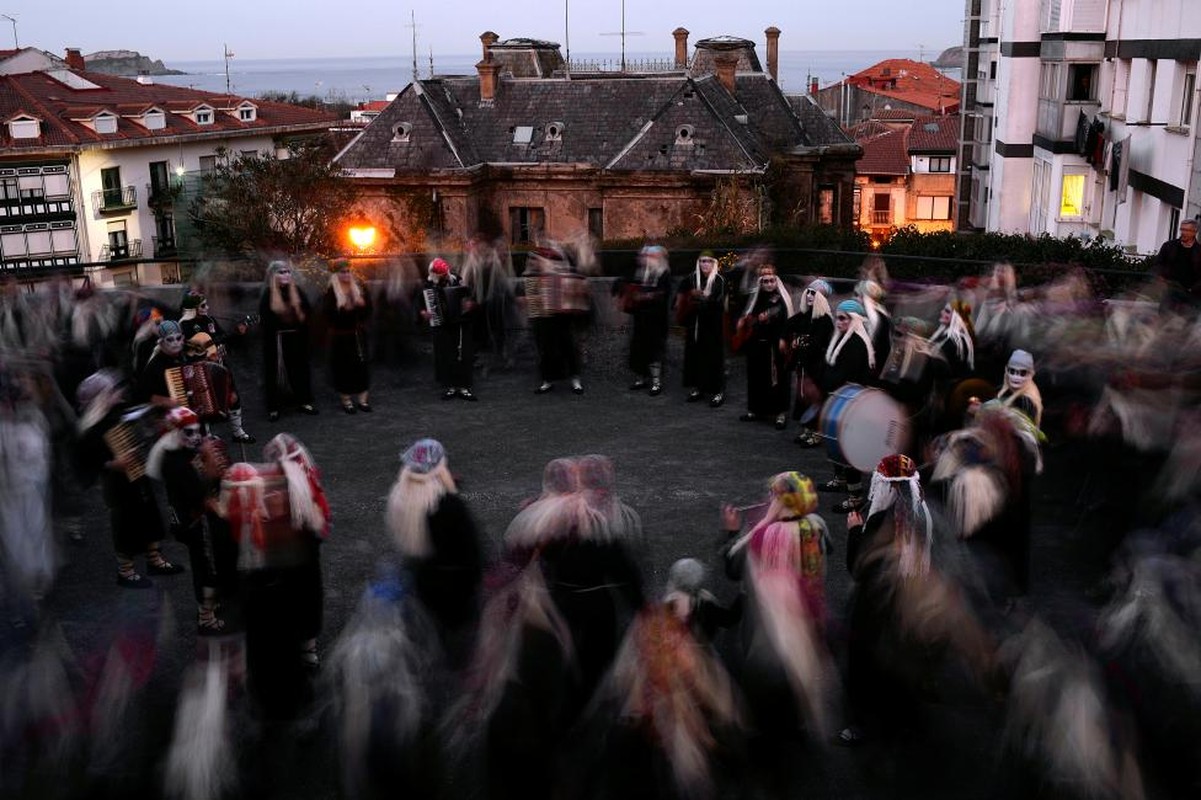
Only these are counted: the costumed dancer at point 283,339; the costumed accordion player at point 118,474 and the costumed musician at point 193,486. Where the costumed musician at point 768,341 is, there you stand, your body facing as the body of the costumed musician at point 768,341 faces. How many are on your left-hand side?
0

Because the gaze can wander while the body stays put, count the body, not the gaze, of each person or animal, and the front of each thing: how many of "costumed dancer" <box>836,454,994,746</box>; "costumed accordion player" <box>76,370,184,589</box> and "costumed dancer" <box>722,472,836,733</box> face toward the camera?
0

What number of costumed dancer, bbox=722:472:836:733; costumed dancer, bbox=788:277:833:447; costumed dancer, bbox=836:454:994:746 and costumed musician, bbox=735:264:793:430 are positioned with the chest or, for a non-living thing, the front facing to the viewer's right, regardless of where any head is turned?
0

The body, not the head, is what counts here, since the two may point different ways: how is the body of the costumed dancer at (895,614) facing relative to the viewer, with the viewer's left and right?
facing away from the viewer and to the left of the viewer

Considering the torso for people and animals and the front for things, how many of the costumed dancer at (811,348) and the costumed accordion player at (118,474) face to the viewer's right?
1

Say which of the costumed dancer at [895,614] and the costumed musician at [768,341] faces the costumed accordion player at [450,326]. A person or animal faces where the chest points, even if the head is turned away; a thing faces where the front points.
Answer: the costumed dancer at [895,614]

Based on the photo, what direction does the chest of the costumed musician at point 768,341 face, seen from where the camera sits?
toward the camera

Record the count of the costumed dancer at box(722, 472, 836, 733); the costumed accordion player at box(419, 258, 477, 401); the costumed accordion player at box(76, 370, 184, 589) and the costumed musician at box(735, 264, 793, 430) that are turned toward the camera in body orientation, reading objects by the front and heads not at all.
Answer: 2

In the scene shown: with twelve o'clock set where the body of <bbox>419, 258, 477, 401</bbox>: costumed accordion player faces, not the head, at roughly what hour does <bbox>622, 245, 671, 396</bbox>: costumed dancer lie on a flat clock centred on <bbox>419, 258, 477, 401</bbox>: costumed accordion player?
<bbox>622, 245, 671, 396</bbox>: costumed dancer is roughly at 9 o'clock from <bbox>419, 258, 477, 401</bbox>: costumed accordion player.

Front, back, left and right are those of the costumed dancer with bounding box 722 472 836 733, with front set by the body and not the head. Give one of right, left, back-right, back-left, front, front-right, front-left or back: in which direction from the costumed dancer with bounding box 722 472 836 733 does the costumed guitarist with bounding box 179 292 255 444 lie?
front

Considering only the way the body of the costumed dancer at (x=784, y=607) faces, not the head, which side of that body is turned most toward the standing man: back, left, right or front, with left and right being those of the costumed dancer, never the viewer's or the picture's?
right

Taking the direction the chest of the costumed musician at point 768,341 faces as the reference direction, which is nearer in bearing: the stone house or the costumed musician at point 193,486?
the costumed musician at point 193,486

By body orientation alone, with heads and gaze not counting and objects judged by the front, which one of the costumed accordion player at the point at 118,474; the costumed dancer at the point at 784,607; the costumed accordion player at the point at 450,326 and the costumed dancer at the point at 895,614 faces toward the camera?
the costumed accordion player at the point at 450,326

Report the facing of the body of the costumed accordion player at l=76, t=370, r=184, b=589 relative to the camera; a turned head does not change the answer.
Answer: to the viewer's right

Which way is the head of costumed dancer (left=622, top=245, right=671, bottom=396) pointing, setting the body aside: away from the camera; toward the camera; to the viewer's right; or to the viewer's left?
toward the camera

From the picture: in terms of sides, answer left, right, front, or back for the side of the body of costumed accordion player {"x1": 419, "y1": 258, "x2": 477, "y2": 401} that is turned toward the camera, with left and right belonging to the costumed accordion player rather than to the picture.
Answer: front

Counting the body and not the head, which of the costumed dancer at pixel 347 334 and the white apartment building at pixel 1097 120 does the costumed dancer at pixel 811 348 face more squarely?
the costumed dancer

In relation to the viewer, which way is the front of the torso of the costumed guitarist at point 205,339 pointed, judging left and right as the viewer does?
facing the viewer and to the right of the viewer

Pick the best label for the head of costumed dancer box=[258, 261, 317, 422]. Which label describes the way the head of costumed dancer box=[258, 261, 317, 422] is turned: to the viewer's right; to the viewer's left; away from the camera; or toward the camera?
toward the camera

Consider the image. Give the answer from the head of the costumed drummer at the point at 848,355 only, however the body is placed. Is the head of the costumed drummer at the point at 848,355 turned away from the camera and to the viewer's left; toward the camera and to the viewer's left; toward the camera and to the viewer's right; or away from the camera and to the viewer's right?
toward the camera and to the viewer's left
